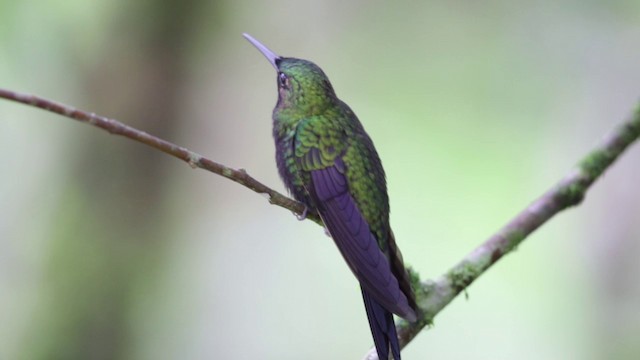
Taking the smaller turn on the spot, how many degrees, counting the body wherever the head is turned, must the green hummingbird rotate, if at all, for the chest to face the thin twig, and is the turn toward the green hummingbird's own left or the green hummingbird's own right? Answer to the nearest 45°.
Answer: approximately 90° to the green hummingbird's own left

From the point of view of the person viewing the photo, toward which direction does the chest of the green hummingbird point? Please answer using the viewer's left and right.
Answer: facing away from the viewer and to the left of the viewer
